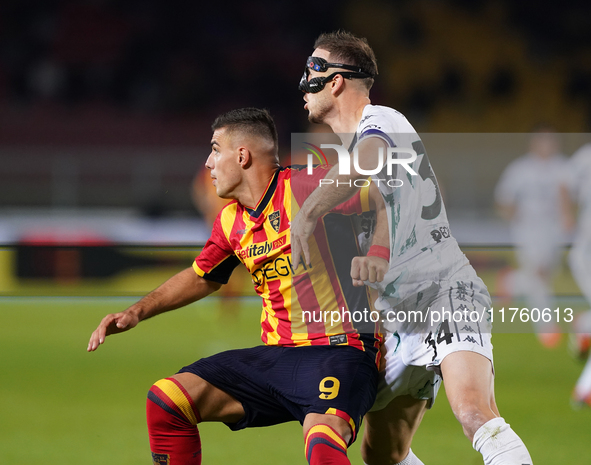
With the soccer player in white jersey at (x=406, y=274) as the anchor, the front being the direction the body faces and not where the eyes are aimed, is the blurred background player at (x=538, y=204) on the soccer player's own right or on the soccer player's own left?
on the soccer player's own right

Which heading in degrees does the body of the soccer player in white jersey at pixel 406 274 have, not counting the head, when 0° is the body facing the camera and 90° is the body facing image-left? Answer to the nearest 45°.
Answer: approximately 90°

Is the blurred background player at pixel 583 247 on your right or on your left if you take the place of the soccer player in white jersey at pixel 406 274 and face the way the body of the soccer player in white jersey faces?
on your right

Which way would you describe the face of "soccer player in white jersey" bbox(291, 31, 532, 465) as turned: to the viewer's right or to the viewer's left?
to the viewer's left
